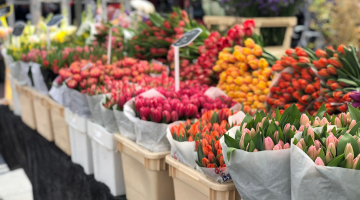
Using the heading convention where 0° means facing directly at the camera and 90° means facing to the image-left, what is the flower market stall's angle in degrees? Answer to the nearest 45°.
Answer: approximately 45°
